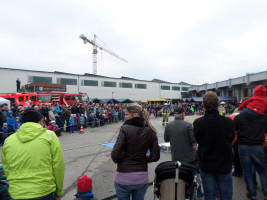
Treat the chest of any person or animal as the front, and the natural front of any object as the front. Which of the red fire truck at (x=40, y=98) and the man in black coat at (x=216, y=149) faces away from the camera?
the man in black coat

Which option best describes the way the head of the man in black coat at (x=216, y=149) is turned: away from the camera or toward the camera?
away from the camera

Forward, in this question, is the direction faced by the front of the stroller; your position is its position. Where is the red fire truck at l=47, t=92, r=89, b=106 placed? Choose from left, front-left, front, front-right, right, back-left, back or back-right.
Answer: front-left

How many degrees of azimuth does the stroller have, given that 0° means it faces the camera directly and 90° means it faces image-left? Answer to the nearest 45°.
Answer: approximately 180°

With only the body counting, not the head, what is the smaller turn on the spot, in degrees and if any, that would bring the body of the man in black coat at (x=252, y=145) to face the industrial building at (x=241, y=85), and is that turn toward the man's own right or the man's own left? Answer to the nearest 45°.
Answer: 0° — they already face it

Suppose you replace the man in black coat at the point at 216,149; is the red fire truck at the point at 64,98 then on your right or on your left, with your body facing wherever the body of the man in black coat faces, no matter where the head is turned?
on your left

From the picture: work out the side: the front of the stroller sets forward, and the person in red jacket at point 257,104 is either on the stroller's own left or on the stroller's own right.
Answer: on the stroller's own right

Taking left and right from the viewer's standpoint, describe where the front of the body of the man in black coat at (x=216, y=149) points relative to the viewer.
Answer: facing away from the viewer

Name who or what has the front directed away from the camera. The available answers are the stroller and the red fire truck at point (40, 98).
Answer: the stroller

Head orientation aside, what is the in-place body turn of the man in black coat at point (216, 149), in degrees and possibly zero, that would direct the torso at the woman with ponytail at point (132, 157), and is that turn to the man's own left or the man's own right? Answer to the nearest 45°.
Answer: approximately 135° to the man's own left

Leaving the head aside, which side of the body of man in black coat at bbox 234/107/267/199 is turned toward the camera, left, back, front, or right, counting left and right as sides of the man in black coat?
back
